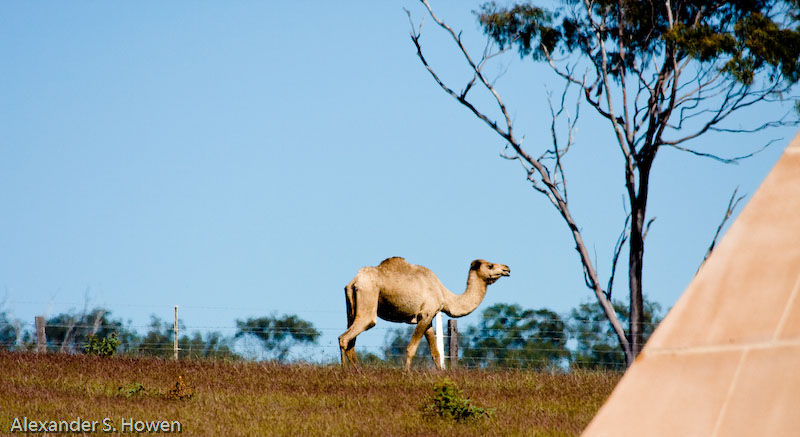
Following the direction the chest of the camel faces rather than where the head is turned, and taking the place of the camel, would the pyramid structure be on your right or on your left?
on your right

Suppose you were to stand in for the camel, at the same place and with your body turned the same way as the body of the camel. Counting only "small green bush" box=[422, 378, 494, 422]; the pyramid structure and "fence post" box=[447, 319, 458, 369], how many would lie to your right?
2

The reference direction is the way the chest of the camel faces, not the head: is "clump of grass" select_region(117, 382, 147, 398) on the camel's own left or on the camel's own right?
on the camel's own right

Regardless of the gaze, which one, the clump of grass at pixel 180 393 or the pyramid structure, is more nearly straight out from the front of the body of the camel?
the pyramid structure

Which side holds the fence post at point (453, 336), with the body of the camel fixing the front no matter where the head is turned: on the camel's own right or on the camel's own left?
on the camel's own left

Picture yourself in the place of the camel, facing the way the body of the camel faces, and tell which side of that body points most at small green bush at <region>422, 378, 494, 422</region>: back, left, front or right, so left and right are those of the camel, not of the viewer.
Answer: right

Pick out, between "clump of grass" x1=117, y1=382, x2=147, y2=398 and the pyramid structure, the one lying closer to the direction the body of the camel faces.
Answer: the pyramid structure

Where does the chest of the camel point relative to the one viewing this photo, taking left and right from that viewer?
facing to the right of the viewer

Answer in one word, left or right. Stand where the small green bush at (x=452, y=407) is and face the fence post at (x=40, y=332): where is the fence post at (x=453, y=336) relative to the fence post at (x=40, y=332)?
right

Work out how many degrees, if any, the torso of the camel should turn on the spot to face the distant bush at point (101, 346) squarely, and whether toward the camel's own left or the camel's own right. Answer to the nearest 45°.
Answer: approximately 180°
